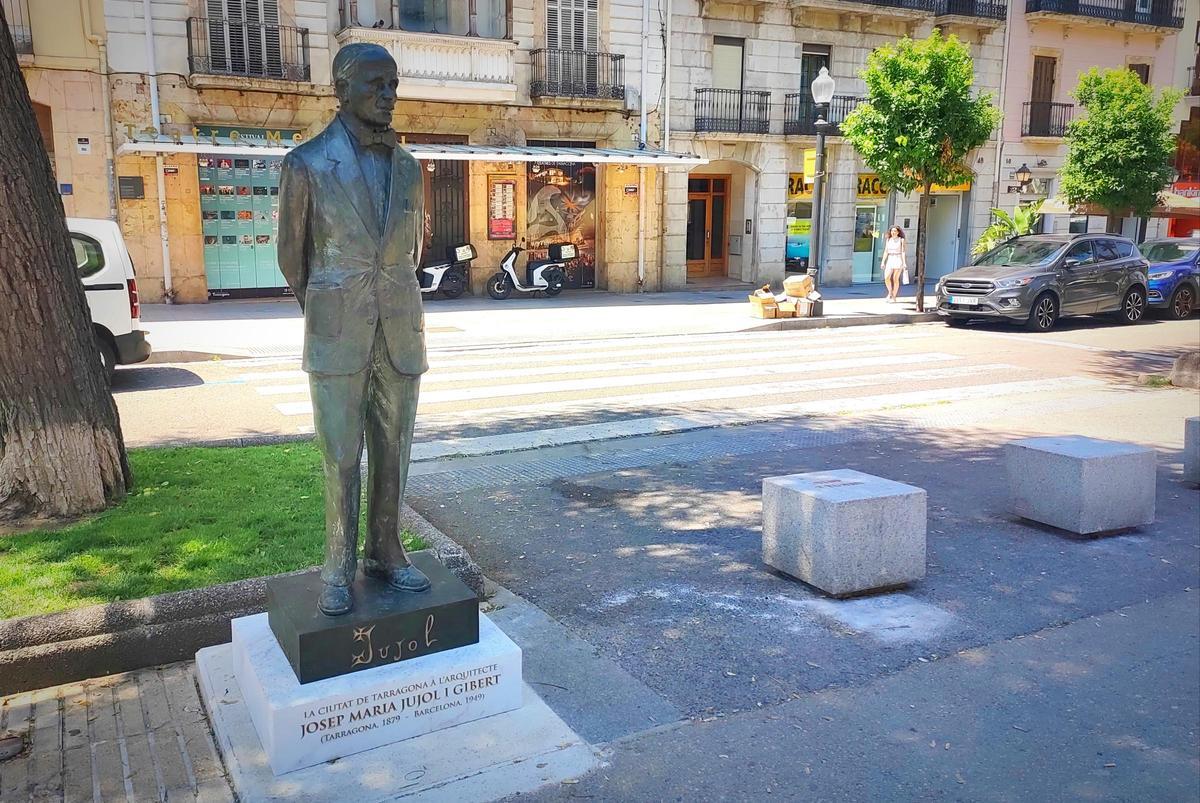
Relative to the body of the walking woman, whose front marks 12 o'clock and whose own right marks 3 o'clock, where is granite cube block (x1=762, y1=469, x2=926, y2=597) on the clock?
The granite cube block is roughly at 12 o'clock from the walking woman.

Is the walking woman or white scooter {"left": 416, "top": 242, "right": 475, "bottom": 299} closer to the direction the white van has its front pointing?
the white scooter

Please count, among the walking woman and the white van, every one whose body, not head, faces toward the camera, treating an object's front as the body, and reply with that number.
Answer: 1

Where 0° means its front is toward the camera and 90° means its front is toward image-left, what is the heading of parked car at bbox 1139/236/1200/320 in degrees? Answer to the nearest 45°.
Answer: approximately 45°

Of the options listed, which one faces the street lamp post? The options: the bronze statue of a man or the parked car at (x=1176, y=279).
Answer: the parked car

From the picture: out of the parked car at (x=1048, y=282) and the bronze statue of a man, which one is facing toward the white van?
the parked car

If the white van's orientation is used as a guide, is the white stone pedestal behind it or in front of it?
behind

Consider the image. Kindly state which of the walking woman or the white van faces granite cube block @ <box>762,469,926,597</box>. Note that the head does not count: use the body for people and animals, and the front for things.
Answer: the walking woman

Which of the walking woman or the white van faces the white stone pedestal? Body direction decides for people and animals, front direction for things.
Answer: the walking woman

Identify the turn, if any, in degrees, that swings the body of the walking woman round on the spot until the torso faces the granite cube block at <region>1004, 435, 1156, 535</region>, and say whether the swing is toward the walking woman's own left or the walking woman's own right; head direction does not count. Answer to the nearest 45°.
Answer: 0° — they already face it

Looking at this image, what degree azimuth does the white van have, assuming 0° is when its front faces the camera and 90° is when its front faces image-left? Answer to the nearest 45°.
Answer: approximately 135°

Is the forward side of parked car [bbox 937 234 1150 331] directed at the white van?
yes

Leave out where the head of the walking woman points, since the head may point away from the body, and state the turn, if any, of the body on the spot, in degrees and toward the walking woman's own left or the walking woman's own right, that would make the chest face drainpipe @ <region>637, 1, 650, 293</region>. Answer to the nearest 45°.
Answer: approximately 90° to the walking woman's own right
